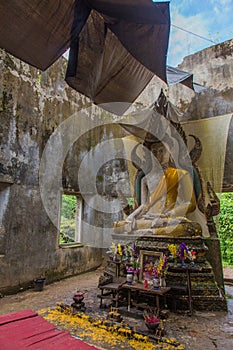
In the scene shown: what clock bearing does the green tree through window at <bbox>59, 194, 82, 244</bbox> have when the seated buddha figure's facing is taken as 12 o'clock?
The green tree through window is roughly at 3 o'clock from the seated buddha figure.

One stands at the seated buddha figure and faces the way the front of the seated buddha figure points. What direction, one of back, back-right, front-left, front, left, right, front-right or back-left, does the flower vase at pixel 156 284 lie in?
front-left

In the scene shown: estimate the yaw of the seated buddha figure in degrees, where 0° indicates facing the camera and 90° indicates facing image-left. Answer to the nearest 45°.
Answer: approximately 45°

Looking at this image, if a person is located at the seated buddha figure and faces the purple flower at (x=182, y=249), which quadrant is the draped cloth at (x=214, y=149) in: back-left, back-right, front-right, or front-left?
back-left

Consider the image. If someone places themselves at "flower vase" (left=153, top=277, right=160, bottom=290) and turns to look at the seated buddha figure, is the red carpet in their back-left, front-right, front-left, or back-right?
back-left
